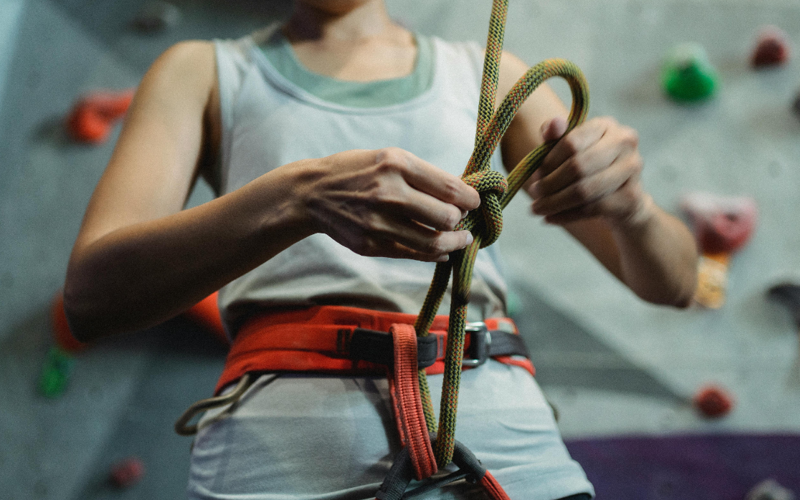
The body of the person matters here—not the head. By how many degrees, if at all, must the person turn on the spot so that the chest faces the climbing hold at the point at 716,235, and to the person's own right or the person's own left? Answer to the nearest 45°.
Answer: approximately 135° to the person's own left

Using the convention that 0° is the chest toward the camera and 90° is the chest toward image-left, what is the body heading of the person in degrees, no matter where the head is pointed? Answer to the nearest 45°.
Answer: approximately 0°

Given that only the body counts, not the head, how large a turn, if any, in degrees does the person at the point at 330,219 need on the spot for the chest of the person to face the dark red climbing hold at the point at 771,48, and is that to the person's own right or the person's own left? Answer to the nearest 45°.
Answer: approximately 135° to the person's own left

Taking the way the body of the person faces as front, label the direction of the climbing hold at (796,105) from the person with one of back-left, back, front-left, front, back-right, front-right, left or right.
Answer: back-left

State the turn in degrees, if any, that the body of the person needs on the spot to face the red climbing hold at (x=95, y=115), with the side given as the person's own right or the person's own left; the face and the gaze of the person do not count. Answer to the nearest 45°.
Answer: approximately 135° to the person's own right

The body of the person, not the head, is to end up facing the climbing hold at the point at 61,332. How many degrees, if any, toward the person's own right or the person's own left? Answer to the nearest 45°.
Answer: approximately 135° to the person's own right

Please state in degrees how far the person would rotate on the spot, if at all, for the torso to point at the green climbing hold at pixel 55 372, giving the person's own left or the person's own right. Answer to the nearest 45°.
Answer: approximately 135° to the person's own right
